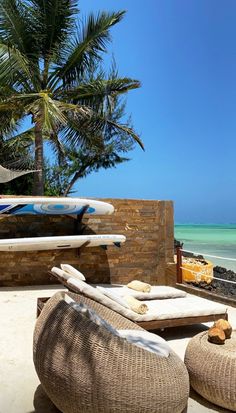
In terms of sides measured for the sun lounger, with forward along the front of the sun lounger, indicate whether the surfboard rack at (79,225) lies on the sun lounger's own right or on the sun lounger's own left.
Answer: on the sun lounger's own left

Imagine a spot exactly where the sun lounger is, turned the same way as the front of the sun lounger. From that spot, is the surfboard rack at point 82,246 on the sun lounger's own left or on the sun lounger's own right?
on the sun lounger's own left

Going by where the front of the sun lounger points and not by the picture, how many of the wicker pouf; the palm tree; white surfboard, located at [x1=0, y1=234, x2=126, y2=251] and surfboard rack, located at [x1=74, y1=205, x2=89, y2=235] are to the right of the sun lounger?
1

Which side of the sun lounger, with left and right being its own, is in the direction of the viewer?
right

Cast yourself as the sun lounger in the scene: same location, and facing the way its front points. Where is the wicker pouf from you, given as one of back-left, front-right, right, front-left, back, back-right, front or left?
right

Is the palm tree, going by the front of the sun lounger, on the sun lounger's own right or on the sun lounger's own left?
on the sun lounger's own left

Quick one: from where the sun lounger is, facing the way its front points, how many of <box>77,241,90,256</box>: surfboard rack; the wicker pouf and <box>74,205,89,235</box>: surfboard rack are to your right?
1

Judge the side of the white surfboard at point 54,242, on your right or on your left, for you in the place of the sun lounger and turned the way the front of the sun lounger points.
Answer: on your left
